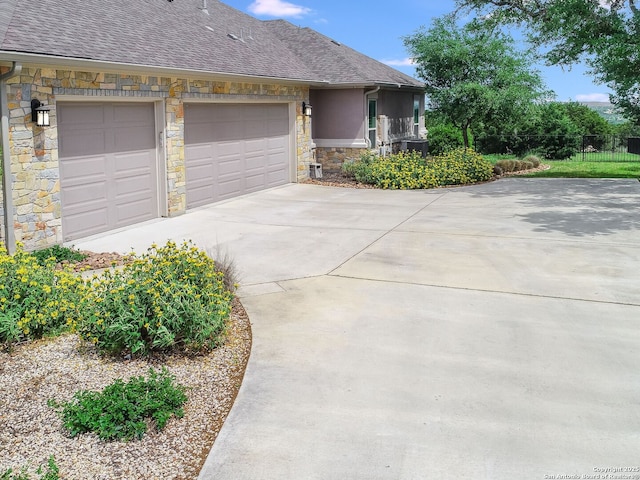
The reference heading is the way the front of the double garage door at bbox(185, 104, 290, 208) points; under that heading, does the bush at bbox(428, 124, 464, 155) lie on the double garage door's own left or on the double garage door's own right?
on the double garage door's own left

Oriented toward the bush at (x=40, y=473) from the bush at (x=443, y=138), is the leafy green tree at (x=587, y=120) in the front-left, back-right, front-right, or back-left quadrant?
back-left

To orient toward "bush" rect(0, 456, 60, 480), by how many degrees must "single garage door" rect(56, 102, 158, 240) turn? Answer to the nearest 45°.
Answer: approximately 45° to its right

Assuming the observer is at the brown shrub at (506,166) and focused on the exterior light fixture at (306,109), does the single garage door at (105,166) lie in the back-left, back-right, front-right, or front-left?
front-left

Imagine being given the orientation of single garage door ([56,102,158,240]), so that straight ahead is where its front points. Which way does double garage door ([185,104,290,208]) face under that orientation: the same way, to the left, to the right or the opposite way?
the same way

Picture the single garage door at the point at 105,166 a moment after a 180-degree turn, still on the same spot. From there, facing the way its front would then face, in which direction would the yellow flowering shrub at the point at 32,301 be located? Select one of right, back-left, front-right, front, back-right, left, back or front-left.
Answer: back-left

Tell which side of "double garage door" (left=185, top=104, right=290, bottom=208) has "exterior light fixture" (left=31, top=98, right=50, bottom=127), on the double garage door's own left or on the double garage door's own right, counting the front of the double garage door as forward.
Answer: on the double garage door's own right

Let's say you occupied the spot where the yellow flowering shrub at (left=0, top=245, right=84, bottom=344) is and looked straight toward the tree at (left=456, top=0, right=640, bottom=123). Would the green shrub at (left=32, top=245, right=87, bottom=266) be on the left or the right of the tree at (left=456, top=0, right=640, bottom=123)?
left

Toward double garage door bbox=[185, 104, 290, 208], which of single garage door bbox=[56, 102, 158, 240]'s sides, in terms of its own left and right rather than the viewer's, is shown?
left

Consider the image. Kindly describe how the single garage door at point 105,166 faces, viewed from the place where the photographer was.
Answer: facing the viewer and to the right of the viewer

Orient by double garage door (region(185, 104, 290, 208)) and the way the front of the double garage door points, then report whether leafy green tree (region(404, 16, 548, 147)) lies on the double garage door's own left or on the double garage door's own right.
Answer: on the double garage door's own left

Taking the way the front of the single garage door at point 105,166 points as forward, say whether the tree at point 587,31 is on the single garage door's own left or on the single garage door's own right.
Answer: on the single garage door's own left

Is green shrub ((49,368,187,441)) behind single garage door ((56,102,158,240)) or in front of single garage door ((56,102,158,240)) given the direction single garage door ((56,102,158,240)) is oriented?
in front

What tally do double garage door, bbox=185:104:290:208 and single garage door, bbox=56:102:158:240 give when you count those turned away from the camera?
0
